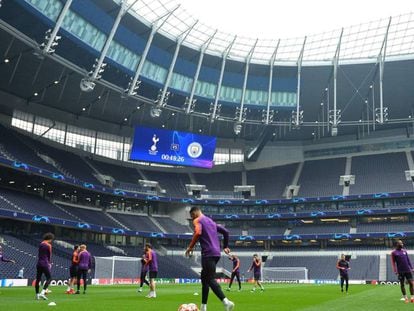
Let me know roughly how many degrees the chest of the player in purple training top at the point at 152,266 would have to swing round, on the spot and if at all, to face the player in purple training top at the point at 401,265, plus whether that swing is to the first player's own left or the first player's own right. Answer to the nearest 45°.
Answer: approximately 135° to the first player's own left

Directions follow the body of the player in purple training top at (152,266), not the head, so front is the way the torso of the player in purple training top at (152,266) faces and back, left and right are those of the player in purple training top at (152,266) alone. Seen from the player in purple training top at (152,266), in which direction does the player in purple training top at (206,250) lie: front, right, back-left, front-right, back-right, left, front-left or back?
left

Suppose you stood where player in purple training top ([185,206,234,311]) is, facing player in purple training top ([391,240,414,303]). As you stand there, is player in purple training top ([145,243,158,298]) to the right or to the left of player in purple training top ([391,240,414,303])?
left

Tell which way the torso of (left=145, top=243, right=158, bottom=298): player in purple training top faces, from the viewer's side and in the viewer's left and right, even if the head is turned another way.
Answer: facing to the left of the viewer

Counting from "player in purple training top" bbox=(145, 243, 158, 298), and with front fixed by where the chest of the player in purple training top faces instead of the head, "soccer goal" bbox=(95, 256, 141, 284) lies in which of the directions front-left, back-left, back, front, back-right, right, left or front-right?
right

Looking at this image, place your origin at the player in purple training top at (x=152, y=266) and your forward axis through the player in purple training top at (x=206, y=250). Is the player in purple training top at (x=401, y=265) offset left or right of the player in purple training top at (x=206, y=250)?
left
